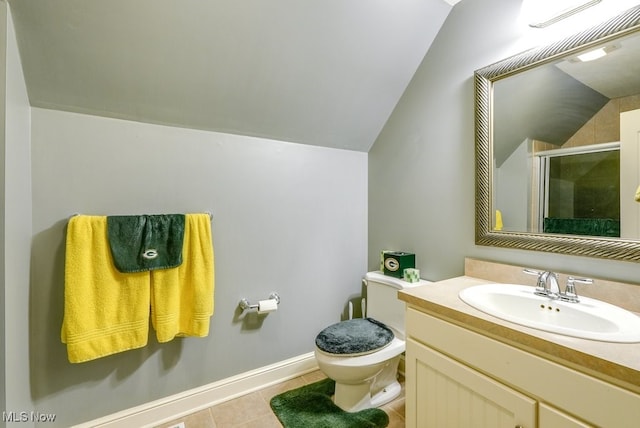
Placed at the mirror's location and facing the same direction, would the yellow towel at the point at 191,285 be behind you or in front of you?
in front

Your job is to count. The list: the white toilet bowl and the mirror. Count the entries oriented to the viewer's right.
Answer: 0

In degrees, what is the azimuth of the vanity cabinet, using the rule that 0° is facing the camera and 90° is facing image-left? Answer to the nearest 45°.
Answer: approximately 45°

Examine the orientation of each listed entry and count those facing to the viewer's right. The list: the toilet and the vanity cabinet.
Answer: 0

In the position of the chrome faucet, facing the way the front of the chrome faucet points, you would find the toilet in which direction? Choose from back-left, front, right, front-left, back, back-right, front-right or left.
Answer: front-right

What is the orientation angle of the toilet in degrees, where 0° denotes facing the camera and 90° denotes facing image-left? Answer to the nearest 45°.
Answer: approximately 45°

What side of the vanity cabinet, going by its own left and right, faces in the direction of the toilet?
right

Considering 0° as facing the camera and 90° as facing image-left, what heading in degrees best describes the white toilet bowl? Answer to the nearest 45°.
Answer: approximately 45°
